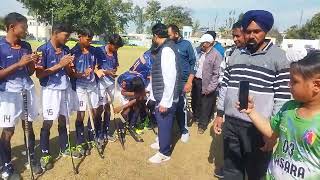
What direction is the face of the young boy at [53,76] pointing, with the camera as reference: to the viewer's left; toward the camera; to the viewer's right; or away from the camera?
to the viewer's right

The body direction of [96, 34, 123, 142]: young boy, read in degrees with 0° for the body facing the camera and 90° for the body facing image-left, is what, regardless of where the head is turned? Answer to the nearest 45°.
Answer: approximately 315°

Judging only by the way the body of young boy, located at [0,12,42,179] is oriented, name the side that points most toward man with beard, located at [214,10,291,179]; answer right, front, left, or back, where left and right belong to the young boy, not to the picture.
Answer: front

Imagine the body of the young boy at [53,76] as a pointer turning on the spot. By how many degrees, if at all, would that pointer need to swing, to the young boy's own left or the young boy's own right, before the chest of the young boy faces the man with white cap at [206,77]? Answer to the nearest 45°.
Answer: approximately 90° to the young boy's own left

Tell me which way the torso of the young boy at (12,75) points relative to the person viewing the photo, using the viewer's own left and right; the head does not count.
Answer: facing the viewer and to the right of the viewer

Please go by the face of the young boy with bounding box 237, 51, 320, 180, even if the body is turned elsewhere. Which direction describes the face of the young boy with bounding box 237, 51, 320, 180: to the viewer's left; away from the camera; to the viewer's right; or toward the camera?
to the viewer's left

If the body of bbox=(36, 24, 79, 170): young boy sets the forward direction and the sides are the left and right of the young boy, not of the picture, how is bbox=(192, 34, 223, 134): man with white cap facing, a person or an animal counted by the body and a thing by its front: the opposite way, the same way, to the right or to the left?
to the right

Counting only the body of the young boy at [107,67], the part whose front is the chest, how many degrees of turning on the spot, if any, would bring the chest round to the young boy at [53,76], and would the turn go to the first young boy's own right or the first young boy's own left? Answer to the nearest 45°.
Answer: approximately 90° to the first young boy's own right

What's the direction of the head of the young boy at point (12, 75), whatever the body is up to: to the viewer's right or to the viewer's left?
to the viewer's right

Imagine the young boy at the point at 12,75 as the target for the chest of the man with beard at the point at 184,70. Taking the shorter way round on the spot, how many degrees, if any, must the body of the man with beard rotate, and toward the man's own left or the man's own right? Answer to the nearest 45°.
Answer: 0° — they already face them

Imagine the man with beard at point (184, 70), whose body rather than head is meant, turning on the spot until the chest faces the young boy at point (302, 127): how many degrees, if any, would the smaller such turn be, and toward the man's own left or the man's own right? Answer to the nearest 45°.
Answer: approximately 45° to the man's own left
